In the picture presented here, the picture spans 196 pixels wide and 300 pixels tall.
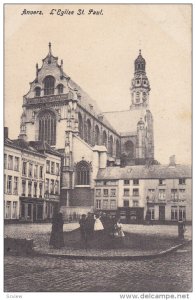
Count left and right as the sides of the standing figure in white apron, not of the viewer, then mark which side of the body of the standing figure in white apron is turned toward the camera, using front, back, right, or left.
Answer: front
